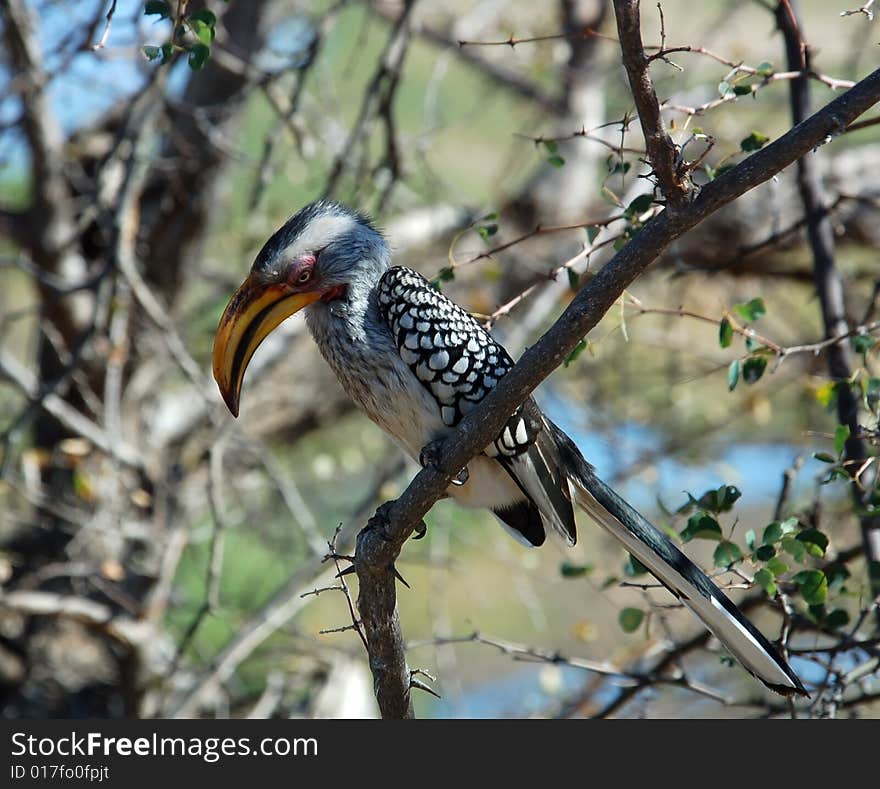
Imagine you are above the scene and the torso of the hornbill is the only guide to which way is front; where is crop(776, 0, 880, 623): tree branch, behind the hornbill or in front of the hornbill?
behind

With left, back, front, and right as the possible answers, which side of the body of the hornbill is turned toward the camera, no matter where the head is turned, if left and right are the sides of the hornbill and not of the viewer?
left
